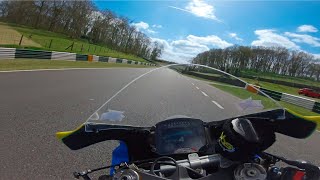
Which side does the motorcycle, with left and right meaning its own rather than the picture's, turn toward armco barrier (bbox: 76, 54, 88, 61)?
front

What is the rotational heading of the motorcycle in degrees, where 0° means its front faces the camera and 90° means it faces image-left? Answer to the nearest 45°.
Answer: approximately 180°

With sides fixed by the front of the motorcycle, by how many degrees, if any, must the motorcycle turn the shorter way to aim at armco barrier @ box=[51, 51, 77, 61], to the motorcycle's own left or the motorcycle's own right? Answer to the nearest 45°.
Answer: approximately 45° to the motorcycle's own left

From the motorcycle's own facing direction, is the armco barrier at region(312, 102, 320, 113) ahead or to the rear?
ahead

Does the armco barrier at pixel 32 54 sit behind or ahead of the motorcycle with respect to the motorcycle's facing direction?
ahead

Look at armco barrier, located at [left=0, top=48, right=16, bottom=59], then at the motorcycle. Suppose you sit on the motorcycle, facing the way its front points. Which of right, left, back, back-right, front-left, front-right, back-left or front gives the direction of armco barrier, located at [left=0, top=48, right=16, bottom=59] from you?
front-left

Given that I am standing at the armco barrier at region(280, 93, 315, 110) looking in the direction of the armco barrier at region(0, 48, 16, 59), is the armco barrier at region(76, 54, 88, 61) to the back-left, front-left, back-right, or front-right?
front-right
